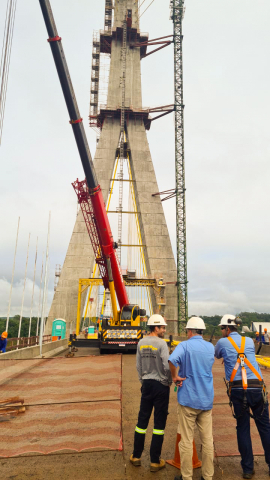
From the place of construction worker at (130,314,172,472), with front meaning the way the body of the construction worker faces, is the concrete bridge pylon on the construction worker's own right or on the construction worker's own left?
on the construction worker's own left

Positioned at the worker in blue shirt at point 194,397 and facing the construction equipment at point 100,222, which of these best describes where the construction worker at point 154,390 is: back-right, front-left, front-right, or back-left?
front-left

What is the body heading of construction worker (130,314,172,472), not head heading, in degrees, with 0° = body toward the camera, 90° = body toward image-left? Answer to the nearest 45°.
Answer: approximately 225°

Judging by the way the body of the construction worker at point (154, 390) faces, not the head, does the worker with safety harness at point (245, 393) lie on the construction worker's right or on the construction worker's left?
on the construction worker's right

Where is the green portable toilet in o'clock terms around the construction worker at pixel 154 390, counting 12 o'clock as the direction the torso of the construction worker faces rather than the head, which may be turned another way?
The green portable toilet is roughly at 10 o'clock from the construction worker.

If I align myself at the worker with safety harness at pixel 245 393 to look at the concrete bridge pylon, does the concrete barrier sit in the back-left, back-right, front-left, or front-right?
front-left

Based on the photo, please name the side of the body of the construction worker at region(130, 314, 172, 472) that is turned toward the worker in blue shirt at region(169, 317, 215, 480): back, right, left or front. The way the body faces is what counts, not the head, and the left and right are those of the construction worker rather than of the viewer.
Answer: right

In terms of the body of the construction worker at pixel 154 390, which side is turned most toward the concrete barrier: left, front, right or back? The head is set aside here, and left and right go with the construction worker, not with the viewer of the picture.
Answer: left
